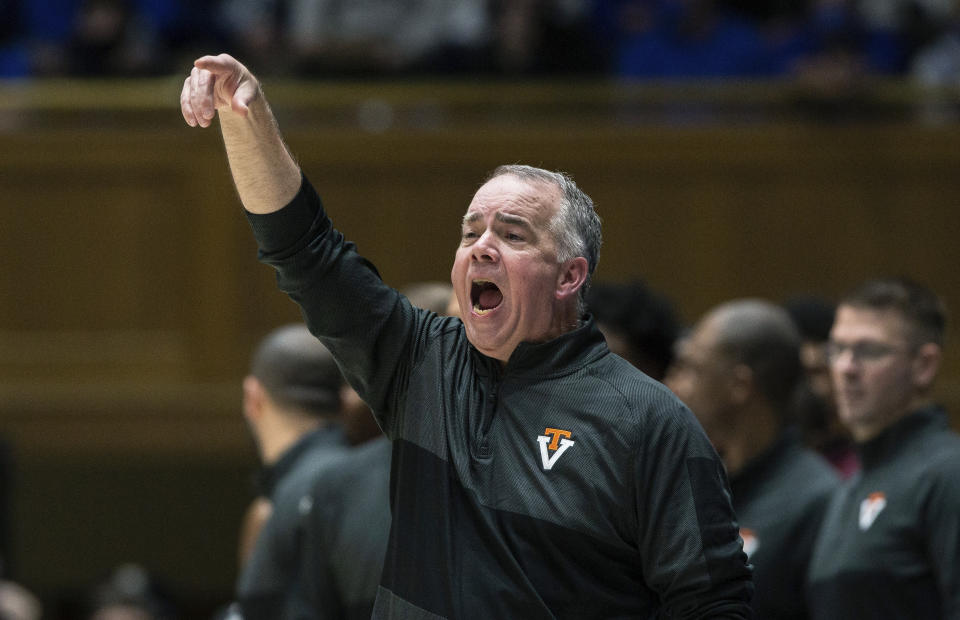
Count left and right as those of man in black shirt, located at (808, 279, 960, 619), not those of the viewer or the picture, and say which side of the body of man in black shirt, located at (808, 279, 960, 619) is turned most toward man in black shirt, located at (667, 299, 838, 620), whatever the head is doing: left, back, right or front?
right

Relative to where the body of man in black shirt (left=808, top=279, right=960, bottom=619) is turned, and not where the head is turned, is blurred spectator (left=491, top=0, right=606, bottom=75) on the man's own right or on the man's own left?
on the man's own right

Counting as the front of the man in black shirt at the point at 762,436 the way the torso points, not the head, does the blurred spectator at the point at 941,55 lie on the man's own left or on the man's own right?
on the man's own right

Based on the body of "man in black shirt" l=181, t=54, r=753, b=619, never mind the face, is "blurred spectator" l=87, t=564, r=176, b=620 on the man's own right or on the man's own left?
on the man's own right

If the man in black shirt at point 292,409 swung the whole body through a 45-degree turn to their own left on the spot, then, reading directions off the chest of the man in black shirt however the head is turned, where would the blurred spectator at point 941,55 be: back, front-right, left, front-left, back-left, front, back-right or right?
back-right

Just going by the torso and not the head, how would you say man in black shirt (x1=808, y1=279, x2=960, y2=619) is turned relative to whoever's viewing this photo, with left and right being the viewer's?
facing the viewer and to the left of the viewer

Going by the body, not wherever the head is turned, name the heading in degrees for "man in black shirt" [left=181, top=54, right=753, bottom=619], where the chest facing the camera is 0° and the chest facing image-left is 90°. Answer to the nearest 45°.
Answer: approximately 45°

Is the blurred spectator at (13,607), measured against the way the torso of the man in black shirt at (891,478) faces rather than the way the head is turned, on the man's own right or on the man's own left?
on the man's own right

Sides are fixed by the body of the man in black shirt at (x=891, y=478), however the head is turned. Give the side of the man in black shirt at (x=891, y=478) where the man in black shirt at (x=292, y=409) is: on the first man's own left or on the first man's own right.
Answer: on the first man's own right

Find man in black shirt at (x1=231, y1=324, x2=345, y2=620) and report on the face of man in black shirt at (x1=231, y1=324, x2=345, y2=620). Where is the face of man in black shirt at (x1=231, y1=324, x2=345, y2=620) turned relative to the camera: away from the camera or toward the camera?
away from the camera

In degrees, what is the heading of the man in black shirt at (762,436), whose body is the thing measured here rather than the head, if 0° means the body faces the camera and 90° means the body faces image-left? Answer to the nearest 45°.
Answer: approximately 90°

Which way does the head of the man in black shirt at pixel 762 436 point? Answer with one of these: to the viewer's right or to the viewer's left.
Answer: to the viewer's left

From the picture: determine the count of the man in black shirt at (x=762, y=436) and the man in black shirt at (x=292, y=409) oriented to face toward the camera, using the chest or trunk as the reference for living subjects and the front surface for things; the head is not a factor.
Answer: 0

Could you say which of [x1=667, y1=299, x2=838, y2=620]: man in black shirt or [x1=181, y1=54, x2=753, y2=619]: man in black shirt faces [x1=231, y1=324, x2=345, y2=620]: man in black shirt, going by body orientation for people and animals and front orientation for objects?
[x1=667, y1=299, x2=838, y2=620]: man in black shirt

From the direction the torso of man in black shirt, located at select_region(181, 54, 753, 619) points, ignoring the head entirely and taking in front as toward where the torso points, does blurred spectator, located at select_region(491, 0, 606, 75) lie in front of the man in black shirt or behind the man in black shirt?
behind
